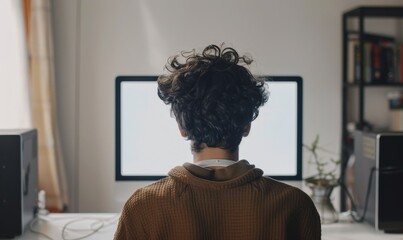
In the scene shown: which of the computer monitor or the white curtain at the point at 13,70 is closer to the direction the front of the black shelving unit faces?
the computer monitor

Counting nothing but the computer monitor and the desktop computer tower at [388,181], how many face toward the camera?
2

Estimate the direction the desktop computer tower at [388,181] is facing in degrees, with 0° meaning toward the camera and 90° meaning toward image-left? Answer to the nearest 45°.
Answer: approximately 0°

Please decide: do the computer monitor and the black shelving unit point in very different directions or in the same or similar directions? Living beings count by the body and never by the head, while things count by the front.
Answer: same or similar directions

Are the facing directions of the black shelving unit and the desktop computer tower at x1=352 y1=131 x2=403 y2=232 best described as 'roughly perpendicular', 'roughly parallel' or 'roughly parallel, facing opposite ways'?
roughly parallel

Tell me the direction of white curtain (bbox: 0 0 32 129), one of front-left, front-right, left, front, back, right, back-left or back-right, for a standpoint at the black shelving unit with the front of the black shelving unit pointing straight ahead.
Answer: front-right

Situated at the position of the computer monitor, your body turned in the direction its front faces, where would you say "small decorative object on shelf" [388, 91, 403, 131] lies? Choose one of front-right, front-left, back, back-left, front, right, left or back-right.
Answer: back-left

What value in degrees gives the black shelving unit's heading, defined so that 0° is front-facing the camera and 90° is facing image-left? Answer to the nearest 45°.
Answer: approximately 0°

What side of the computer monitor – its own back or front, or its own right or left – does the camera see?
front
